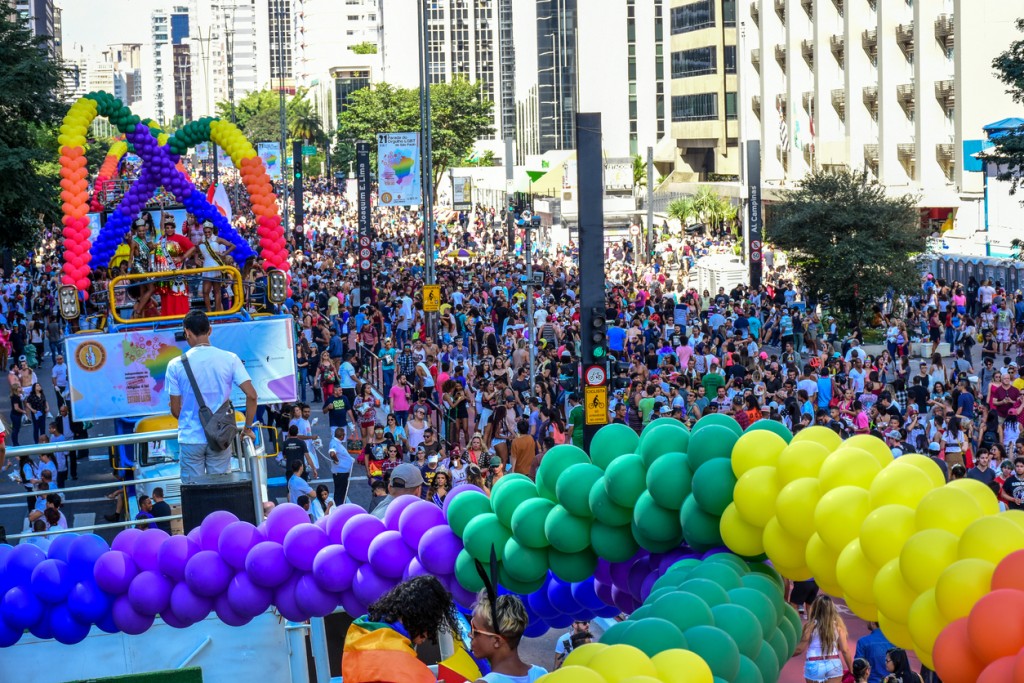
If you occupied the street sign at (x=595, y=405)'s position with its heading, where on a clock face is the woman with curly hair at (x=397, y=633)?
The woman with curly hair is roughly at 12 o'clock from the street sign.

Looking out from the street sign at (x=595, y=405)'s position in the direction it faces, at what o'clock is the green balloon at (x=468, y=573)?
The green balloon is roughly at 12 o'clock from the street sign.

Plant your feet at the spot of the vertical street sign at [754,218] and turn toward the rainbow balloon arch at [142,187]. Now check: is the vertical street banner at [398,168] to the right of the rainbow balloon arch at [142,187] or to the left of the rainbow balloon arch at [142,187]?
right

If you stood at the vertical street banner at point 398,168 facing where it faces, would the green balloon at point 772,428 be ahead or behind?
ahead

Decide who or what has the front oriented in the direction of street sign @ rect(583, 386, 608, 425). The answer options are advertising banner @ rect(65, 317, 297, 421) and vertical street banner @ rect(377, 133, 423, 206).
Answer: the vertical street banner

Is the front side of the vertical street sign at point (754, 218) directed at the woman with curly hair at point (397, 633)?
yes

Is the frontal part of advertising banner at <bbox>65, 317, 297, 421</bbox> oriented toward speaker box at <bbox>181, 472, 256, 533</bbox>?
yes

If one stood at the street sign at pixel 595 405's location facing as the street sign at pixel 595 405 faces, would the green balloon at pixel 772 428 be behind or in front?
in front

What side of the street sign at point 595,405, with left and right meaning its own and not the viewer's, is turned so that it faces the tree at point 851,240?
back

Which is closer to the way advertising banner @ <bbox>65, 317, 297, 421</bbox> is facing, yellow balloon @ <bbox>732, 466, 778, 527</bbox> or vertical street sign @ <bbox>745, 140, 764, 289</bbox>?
the yellow balloon

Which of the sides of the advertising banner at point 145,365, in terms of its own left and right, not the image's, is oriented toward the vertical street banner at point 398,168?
back

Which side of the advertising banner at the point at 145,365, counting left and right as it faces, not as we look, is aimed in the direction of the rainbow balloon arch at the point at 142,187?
back

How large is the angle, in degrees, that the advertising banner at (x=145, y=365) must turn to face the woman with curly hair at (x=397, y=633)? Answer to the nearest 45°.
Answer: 0° — it already faces them
